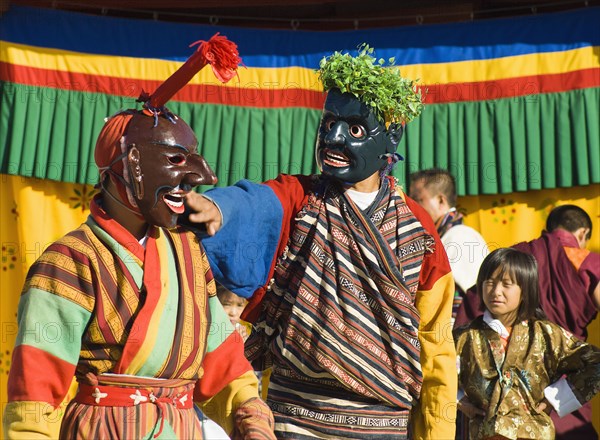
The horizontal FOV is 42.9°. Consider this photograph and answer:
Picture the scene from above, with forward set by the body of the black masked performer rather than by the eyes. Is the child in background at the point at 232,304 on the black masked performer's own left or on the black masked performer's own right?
on the black masked performer's own right

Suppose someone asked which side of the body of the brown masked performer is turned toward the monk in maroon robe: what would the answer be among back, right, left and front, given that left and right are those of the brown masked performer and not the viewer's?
left

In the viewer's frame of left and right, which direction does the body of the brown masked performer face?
facing the viewer and to the right of the viewer

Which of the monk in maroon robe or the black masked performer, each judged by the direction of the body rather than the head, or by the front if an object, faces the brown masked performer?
the black masked performer

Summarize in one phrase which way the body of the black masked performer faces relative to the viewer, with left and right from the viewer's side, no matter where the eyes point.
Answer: facing the viewer and to the left of the viewer

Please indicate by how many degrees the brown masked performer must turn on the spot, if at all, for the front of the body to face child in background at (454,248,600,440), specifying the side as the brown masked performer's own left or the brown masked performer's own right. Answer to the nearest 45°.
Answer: approximately 90° to the brown masked performer's own left

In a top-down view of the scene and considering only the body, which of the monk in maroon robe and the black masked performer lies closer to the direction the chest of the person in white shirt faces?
the black masked performer
